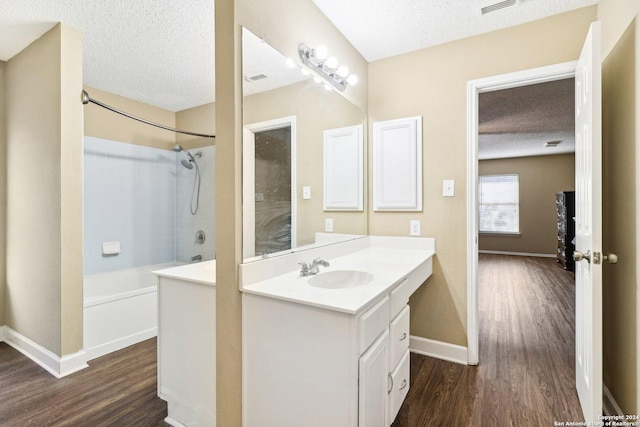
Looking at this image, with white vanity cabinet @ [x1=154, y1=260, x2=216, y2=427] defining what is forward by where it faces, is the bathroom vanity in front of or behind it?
behind

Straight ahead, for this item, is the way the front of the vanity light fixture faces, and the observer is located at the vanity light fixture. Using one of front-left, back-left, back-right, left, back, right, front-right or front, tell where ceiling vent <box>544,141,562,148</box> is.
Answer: left

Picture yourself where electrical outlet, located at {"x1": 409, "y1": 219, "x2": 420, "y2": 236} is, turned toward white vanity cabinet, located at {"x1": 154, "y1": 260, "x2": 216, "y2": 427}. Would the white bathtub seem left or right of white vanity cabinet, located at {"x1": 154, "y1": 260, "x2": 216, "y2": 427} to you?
right

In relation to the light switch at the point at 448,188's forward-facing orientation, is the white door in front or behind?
in front

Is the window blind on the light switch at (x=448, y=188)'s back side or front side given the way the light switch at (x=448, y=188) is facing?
on the back side

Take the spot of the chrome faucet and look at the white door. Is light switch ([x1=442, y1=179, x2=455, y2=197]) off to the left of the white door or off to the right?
left

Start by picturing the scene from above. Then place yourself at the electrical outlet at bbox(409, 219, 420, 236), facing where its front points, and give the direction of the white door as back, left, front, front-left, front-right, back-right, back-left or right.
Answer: front-left

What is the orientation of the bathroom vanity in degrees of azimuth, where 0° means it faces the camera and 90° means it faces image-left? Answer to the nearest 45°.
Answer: approximately 315°

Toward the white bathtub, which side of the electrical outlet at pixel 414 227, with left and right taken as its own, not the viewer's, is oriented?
right

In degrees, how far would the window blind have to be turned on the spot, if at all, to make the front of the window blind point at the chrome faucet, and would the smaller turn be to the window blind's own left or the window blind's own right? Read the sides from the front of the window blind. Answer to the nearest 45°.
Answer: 0° — it already faces it
